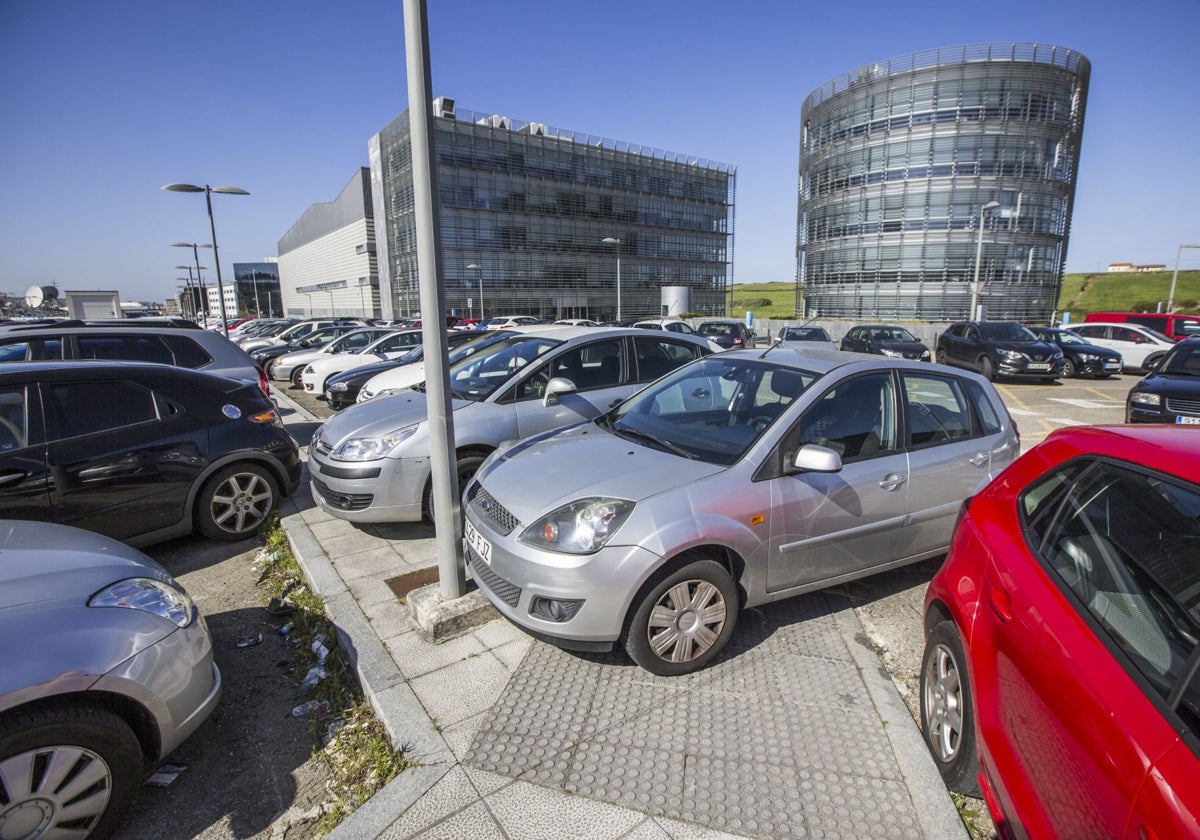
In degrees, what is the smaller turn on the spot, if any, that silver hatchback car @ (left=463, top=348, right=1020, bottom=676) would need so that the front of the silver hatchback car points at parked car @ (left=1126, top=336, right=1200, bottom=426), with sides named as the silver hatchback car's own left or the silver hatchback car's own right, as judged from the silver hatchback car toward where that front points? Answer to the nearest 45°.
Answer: approximately 180°

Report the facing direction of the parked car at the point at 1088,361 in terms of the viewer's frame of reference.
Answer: facing the viewer and to the right of the viewer

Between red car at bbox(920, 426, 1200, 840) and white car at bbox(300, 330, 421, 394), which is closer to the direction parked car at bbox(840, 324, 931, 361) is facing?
the red car

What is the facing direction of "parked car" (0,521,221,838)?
to the viewer's right

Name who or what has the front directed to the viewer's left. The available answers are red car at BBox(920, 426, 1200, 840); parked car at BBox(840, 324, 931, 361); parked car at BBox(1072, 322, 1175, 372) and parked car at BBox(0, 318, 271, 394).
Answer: parked car at BBox(0, 318, 271, 394)

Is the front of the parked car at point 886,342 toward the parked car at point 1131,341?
no

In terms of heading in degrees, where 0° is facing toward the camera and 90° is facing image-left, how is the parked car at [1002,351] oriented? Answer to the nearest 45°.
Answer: approximately 315°

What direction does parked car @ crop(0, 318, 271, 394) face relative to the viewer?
to the viewer's left

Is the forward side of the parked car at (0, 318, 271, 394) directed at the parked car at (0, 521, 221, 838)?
no

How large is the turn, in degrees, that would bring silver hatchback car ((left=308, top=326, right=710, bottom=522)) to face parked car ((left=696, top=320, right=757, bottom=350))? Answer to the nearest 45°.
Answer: approximately 180°

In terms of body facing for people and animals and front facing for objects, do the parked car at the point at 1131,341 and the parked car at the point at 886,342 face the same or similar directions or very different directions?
same or similar directions

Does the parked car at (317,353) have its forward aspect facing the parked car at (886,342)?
no

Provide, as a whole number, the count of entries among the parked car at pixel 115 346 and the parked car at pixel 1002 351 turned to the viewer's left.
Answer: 1

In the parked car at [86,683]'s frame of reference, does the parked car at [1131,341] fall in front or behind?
in front
